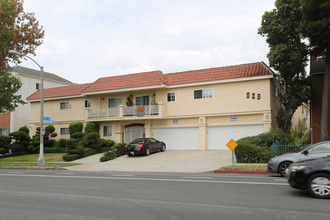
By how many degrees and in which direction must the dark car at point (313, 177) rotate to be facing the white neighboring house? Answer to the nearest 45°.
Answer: approximately 45° to its right

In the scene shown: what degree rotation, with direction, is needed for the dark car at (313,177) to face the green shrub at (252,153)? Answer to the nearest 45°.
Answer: approximately 90° to its right

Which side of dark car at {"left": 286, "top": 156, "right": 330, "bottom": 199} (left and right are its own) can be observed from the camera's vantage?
left

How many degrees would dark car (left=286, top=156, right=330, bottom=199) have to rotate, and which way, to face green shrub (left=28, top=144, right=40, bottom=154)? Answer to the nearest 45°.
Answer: approximately 45° to its right

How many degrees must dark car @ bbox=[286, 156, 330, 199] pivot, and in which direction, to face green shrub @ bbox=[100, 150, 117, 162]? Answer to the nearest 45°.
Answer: approximately 45° to its right

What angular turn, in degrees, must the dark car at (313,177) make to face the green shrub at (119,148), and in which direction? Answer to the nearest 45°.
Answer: approximately 45° to its right

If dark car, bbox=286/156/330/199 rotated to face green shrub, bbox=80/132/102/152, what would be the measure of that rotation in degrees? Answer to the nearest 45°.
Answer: approximately 45° to its right

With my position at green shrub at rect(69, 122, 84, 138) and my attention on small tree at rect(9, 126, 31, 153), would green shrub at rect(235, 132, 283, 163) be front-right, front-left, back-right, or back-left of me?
back-left

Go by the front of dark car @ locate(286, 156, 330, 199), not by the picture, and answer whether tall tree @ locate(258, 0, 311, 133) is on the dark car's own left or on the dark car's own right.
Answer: on the dark car's own right

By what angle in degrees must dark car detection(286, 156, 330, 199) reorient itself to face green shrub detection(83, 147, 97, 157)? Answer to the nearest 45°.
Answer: approximately 45° to its right
